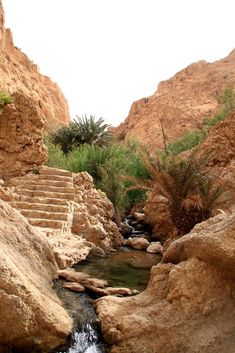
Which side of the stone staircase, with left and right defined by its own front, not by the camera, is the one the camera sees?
front

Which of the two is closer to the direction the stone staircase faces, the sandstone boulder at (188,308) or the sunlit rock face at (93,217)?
the sandstone boulder

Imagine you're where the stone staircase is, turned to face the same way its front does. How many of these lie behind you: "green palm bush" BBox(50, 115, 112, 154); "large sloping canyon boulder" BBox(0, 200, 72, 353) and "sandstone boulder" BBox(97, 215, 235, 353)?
1

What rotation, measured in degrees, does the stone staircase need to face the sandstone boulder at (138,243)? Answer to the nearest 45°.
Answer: approximately 90° to its left

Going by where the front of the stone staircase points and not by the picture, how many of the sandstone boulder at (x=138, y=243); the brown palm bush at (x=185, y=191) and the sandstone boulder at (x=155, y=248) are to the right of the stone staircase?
0

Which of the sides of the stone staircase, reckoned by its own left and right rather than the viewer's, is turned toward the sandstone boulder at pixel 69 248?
front

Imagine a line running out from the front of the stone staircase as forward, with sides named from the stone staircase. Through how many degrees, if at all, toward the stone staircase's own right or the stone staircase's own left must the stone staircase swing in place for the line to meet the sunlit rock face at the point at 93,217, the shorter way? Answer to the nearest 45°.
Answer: approximately 90° to the stone staircase's own left

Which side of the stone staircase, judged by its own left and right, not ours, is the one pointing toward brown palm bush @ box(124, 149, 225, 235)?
left

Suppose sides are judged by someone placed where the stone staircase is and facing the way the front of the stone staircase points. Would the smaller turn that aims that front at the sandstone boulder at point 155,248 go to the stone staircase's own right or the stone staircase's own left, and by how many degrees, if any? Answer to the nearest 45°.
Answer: approximately 90° to the stone staircase's own left

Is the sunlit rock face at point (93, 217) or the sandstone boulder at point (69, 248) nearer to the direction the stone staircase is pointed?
the sandstone boulder

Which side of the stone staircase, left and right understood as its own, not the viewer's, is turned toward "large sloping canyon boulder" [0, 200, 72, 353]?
front

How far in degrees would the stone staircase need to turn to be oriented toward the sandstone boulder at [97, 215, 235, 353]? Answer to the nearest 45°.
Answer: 0° — it already faces it

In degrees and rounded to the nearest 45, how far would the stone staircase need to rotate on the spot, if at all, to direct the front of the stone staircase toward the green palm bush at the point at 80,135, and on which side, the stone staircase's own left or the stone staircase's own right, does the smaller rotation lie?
approximately 180°
